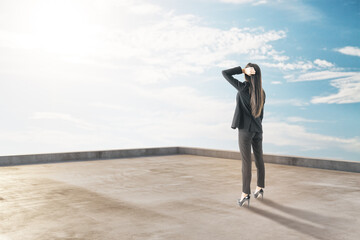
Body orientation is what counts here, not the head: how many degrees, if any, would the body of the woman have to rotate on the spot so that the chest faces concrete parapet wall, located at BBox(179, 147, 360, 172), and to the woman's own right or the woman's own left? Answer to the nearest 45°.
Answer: approximately 45° to the woman's own right

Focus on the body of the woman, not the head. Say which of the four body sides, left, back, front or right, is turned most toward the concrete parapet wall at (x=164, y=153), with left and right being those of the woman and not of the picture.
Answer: front

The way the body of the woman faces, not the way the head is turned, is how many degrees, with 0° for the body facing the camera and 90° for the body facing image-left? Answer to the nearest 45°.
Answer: approximately 135°
